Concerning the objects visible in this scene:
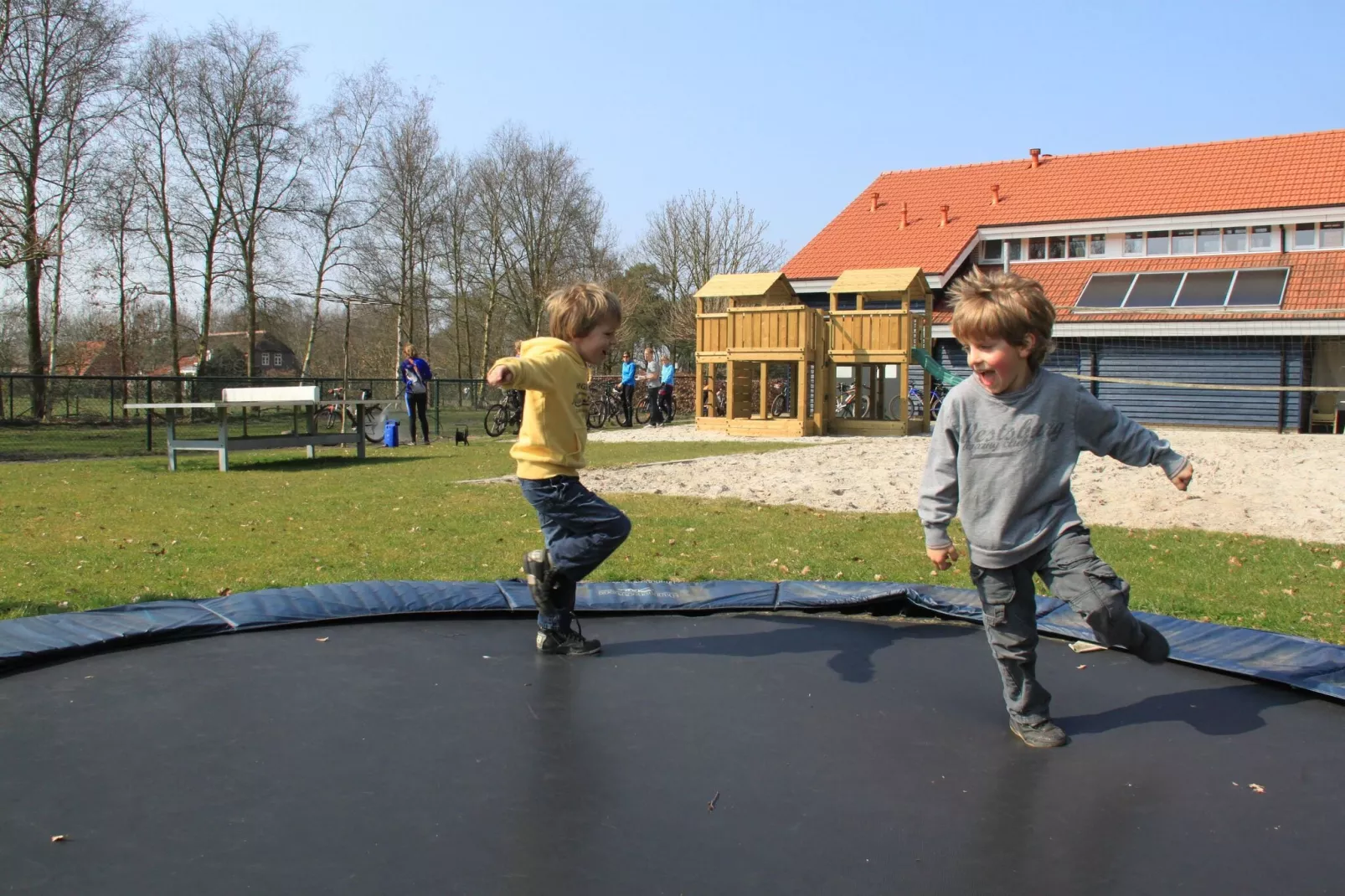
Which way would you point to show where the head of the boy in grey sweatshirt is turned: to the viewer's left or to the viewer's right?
to the viewer's left

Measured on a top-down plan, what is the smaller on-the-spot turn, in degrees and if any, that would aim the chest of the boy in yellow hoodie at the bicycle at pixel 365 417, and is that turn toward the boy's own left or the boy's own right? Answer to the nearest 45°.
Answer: approximately 90° to the boy's own left

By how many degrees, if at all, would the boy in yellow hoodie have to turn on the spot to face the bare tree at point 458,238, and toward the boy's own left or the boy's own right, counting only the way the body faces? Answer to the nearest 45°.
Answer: approximately 90° to the boy's own left

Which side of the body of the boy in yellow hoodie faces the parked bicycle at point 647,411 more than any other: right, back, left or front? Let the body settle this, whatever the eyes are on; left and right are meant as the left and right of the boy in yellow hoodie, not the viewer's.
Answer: left

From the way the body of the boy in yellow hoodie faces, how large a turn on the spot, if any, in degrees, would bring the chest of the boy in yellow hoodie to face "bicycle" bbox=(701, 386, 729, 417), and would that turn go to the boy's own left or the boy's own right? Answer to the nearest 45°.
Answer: approximately 90° to the boy's own left

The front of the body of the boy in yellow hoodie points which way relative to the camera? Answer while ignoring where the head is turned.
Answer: to the viewer's right

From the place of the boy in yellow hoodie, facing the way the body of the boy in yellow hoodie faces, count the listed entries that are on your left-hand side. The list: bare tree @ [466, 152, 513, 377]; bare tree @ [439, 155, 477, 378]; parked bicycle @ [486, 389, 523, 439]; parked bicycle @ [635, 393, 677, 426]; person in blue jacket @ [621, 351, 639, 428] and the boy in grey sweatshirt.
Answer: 5

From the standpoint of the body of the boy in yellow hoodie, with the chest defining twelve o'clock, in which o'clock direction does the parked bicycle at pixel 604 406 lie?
The parked bicycle is roughly at 9 o'clock from the boy in yellow hoodie.

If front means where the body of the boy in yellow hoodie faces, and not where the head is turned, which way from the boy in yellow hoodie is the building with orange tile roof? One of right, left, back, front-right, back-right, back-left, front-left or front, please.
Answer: front-left

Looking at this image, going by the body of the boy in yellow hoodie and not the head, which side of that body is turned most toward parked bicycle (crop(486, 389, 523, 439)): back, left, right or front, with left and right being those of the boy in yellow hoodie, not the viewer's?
left

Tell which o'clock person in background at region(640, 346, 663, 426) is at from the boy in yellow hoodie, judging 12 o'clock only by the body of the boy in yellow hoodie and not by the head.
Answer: The person in background is roughly at 9 o'clock from the boy in yellow hoodie.

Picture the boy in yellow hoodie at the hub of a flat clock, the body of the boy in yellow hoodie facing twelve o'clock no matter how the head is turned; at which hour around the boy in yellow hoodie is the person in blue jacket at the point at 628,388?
The person in blue jacket is roughly at 9 o'clock from the boy in yellow hoodie.

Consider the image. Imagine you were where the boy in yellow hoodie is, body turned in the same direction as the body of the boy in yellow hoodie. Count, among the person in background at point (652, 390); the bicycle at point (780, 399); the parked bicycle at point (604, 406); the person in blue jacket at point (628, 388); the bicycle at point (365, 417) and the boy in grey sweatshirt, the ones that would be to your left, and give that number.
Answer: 5

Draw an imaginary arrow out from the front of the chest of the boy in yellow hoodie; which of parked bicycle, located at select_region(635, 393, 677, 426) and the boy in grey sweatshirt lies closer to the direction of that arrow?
the boy in grey sweatshirt

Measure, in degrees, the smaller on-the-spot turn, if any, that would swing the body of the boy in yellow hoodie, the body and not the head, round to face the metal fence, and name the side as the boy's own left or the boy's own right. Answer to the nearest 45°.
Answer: approximately 135° to the boy's own left
